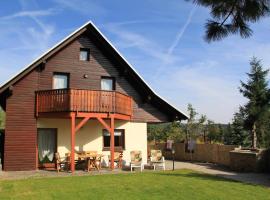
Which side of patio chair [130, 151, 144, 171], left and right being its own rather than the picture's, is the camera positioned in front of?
front

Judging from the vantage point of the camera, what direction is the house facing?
facing the viewer

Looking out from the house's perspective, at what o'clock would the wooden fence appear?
The wooden fence is roughly at 8 o'clock from the house.

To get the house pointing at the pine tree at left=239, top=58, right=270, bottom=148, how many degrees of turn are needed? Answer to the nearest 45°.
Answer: approximately 135° to its left

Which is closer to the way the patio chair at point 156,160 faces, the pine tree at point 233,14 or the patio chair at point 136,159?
the pine tree

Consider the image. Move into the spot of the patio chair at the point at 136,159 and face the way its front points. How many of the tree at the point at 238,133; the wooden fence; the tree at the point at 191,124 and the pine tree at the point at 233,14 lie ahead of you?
1

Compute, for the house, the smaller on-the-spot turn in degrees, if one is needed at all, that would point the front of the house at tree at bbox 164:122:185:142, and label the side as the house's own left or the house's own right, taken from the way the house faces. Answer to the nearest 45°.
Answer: approximately 135° to the house's own left

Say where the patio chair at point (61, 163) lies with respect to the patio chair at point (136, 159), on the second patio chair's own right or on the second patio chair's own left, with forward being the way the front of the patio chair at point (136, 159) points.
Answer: on the second patio chair's own right

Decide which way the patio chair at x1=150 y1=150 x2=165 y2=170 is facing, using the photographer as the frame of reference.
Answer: facing the viewer and to the right of the viewer

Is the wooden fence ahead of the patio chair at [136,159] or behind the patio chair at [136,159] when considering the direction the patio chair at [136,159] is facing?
behind

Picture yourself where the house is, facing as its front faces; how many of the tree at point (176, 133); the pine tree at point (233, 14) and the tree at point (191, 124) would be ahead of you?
1

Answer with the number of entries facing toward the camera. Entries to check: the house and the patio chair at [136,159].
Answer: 2
